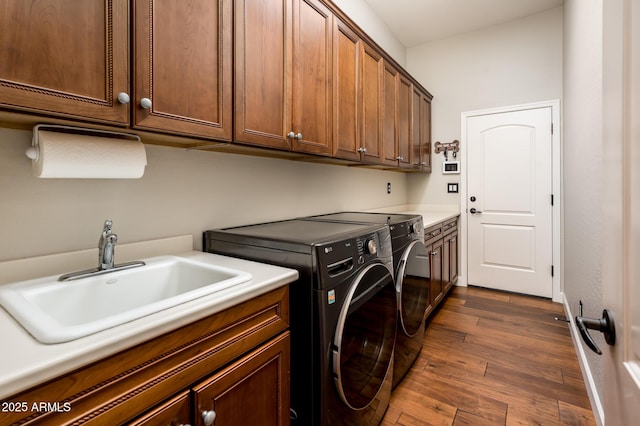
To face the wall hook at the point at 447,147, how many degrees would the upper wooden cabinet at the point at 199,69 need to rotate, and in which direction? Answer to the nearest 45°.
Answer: approximately 90° to its left

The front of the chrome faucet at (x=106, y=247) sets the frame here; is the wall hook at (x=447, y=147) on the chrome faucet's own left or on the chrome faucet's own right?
on the chrome faucet's own left

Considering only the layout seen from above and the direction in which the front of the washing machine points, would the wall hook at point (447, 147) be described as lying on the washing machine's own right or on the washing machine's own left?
on the washing machine's own left

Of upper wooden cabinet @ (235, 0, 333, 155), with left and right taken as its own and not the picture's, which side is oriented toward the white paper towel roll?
right

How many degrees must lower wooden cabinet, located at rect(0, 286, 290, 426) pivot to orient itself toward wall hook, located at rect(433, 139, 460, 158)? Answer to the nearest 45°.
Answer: approximately 90° to its left
